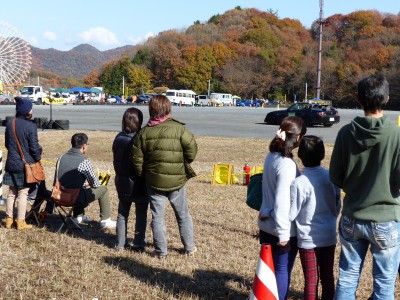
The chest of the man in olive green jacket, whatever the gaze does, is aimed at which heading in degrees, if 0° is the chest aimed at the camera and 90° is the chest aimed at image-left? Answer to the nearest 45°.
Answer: approximately 180°

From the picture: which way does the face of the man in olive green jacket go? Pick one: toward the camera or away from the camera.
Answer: away from the camera

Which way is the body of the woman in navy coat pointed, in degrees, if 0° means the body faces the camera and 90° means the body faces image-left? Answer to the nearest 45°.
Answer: approximately 225°

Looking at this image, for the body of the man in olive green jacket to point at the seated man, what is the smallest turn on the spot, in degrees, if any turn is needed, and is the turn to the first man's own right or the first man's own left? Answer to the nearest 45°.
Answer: approximately 45° to the first man's own left

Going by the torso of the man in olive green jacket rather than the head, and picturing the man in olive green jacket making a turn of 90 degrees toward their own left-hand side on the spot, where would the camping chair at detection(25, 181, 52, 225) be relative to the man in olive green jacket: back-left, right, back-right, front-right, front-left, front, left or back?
front-right

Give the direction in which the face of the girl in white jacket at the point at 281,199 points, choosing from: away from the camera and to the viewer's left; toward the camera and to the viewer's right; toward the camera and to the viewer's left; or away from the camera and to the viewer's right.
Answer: away from the camera and to the viewer's right

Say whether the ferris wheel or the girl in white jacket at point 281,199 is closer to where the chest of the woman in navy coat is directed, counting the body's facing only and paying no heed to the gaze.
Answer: the ferris wheel

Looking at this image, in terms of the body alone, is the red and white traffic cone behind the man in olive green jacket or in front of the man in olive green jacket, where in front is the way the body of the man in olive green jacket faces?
behind

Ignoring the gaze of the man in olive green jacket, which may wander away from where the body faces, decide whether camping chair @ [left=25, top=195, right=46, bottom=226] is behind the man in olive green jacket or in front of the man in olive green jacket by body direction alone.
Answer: in front

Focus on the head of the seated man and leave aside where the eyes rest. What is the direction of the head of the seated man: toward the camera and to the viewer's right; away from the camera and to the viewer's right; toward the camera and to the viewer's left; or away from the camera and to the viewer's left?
away from the camera and to the viewer's right

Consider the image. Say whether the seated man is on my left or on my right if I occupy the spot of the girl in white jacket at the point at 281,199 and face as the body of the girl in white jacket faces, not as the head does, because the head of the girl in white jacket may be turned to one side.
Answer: on my left

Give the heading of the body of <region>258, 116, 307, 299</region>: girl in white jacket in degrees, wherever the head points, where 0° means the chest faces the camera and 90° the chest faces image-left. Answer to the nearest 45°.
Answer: approximately 225°
